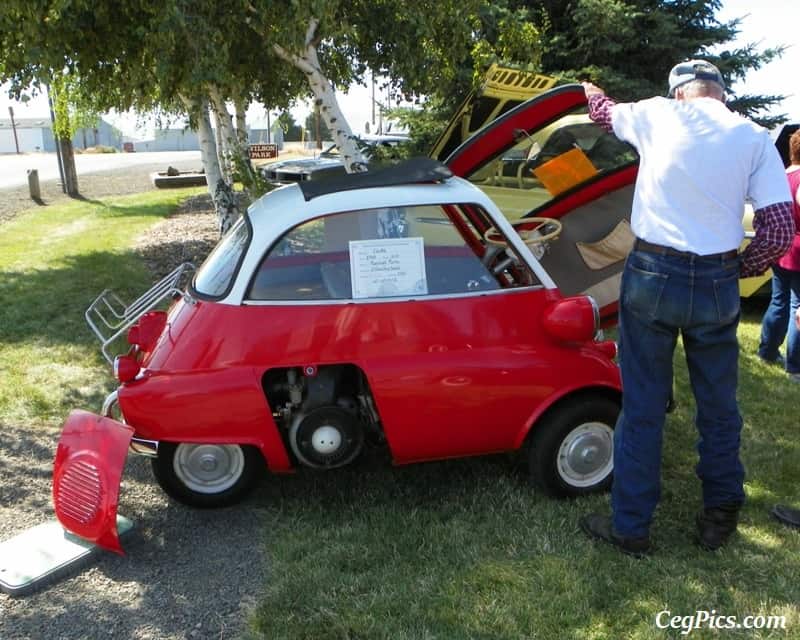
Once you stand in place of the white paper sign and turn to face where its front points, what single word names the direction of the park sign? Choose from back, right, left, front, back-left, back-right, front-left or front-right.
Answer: back

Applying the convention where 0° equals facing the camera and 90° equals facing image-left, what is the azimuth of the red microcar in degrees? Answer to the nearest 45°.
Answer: approximately 270°

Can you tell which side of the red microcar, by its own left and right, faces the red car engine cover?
back

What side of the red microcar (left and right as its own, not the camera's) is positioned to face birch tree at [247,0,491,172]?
left

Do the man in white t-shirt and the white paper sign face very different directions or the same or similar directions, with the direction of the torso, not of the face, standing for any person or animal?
very different directions

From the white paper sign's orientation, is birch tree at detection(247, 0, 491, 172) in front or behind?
behind

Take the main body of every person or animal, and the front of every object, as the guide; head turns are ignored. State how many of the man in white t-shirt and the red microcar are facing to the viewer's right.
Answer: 1

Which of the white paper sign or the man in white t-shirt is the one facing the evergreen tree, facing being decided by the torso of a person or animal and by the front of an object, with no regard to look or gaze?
the man in white t-shirt

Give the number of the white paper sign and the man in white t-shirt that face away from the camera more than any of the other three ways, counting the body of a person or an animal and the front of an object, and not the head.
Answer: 1

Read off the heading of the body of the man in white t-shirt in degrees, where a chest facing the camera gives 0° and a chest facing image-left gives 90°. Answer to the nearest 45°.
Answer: approximately 180°

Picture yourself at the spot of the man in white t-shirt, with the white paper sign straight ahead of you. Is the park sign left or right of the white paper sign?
right

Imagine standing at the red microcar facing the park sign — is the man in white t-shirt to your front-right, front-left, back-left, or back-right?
back-right

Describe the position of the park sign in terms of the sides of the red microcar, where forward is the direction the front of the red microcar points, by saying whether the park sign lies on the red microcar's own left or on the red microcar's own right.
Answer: on the red microcar's own left
